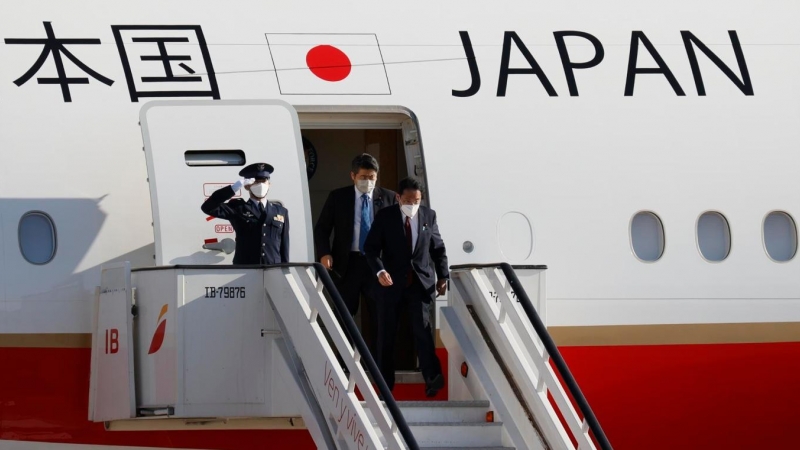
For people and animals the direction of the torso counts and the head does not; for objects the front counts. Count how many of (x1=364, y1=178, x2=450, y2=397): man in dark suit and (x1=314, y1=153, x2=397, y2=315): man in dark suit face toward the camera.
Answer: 2

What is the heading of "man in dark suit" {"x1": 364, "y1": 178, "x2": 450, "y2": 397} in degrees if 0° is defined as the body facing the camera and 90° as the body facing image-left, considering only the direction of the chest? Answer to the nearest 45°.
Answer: approximately 0°

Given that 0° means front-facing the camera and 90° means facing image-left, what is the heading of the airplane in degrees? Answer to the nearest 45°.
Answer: approximately 90°

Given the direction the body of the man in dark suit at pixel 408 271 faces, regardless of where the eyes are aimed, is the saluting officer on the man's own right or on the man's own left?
on the man's own right
